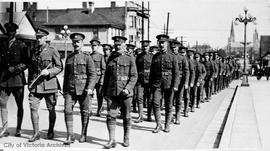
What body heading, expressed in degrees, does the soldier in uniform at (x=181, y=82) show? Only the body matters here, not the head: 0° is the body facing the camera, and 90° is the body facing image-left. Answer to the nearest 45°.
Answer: approximately 45°

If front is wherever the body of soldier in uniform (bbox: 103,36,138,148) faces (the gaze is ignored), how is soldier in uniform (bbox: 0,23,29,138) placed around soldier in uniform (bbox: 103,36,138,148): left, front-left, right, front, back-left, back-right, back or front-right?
front-right

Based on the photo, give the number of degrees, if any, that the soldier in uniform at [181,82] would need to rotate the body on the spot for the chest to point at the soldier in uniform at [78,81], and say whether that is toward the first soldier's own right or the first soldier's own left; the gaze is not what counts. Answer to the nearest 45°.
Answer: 0° — they already face them

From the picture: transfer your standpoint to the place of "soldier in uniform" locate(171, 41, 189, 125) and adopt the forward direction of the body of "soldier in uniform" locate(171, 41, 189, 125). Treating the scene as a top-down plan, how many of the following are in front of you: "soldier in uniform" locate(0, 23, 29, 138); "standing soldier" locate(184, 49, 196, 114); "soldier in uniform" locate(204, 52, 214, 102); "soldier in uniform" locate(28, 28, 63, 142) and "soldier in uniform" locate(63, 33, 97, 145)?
3

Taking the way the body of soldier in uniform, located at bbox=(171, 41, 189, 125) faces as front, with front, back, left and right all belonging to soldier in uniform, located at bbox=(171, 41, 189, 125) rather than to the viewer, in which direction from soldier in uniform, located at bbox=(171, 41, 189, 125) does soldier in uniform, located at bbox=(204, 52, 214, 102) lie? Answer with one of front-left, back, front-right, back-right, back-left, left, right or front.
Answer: back-right

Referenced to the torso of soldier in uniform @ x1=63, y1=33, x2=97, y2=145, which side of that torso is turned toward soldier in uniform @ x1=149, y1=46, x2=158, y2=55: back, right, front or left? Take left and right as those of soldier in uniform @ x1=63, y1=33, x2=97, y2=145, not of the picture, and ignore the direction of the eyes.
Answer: back

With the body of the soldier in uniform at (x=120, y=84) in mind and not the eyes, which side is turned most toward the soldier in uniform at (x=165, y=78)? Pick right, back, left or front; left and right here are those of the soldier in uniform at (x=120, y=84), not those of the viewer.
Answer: back

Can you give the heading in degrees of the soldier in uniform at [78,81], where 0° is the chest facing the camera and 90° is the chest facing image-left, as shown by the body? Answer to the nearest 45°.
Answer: approximately 45°

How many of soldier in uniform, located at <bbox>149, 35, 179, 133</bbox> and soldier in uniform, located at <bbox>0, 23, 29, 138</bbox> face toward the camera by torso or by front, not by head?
2

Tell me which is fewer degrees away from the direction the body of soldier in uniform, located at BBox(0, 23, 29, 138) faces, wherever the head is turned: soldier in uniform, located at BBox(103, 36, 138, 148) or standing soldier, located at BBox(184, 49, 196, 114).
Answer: the soldier in uniform

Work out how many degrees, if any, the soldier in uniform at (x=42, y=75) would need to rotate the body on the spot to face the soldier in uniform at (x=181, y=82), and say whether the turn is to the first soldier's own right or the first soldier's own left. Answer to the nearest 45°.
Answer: approximately 180°
